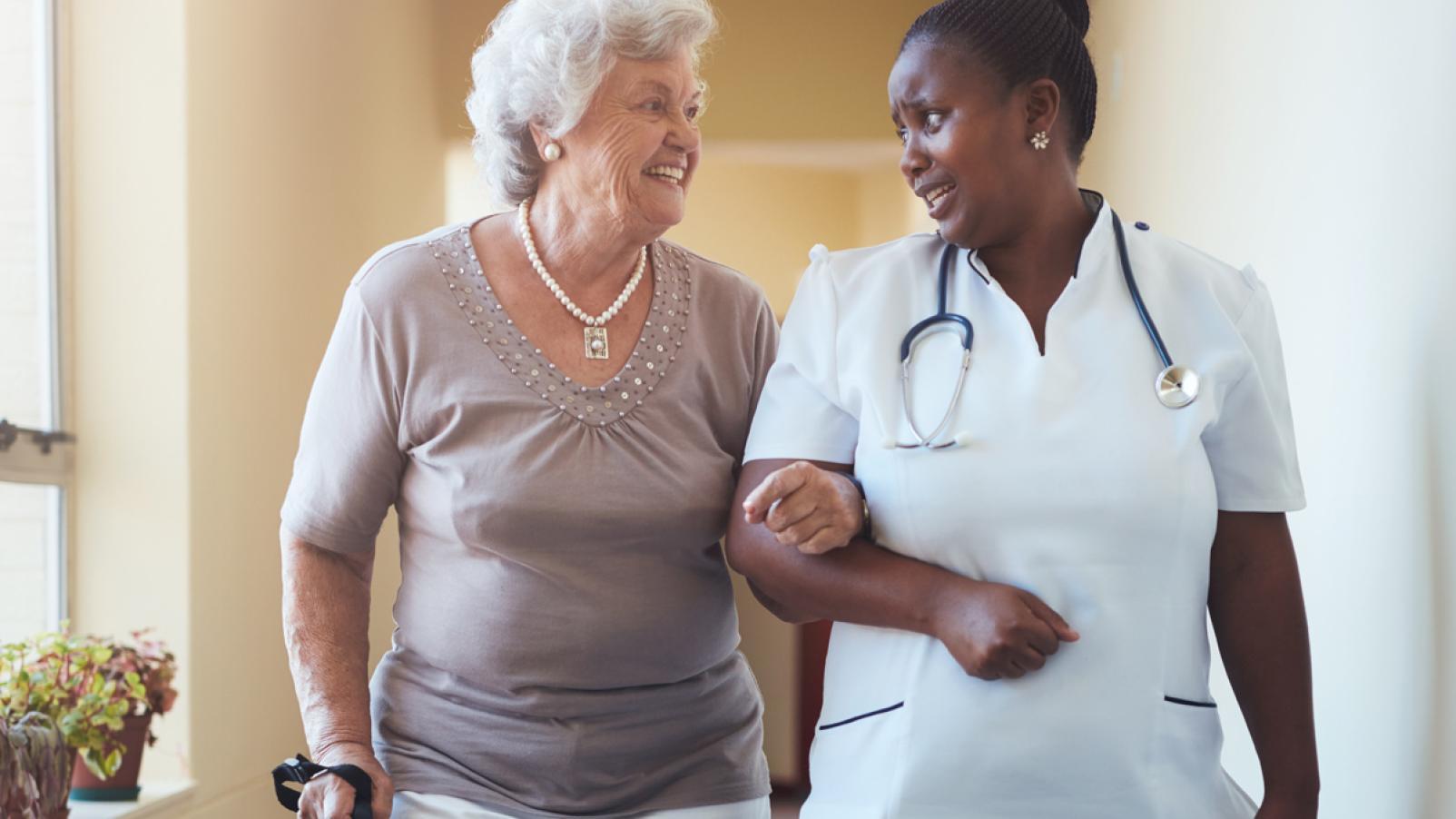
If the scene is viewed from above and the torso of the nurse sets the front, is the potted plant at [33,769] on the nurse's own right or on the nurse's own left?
on the nurse's own right

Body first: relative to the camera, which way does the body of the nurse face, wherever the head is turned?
toward the camera

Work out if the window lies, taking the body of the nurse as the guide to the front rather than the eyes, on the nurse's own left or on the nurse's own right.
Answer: on the nurse's own right

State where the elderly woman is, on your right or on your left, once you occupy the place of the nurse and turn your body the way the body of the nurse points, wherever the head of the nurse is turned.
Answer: on your right
